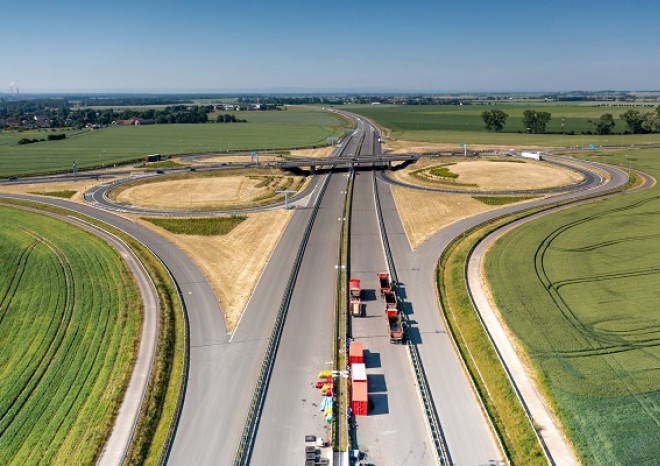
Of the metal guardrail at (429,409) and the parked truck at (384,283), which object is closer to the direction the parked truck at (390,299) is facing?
the parked truck

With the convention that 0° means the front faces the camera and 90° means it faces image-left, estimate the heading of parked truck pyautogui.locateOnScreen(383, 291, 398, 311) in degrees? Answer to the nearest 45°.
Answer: approximately 180°

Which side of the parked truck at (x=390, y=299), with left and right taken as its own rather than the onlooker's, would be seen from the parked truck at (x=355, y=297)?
left

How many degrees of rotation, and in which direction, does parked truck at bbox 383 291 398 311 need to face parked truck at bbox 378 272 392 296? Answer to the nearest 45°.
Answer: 0° — it already faces it

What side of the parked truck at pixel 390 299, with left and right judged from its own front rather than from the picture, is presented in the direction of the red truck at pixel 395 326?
back
